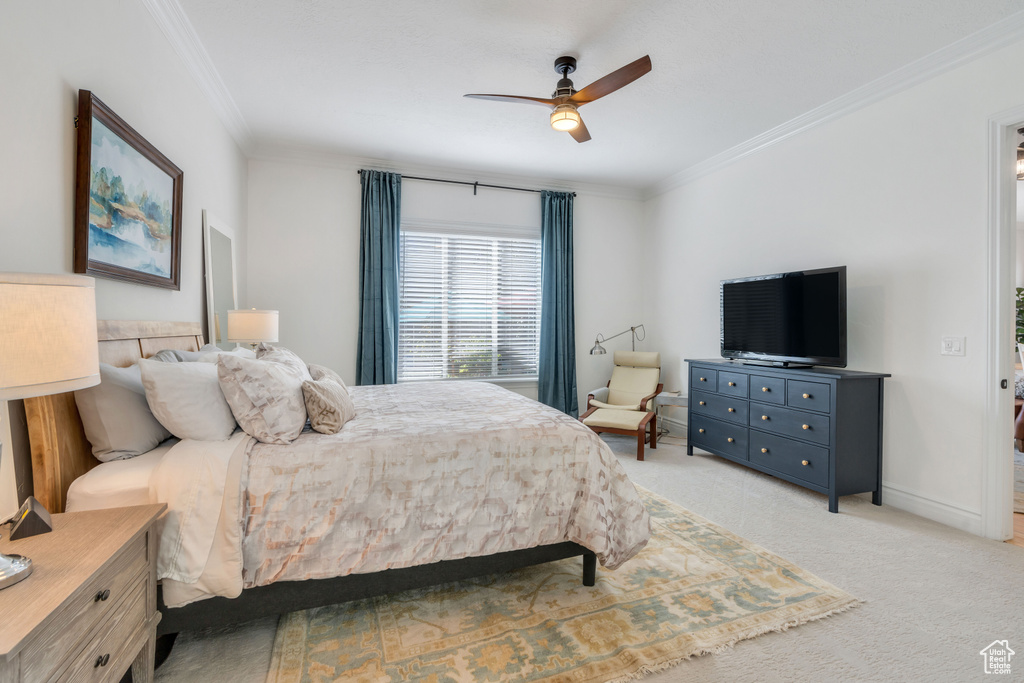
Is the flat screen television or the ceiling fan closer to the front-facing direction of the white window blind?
the ceiling fan

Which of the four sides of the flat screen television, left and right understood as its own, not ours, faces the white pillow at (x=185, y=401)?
front

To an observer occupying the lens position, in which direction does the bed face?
facing to the right of the viewer

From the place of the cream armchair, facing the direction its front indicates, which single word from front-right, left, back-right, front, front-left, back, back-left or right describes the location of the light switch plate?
left

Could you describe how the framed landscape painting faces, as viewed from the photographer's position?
facing the viewer and to the right of the viewer

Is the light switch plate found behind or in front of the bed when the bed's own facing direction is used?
in front

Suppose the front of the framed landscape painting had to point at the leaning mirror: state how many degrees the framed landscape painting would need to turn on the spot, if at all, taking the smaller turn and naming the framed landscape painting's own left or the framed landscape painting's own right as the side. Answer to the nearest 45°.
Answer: approximately 135° to the framed landscape painting's own left

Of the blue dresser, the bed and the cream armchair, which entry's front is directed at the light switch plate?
the bed

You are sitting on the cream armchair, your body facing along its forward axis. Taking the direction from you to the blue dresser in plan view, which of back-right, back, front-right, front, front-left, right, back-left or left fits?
left

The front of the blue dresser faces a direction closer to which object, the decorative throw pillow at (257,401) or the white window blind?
the decorative throw pillow

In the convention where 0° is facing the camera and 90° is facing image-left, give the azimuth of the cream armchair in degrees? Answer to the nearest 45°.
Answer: approximately 45°

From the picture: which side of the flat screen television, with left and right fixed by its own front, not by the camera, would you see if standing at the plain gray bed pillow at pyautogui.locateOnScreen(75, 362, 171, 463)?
front

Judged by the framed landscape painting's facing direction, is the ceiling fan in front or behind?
in front
